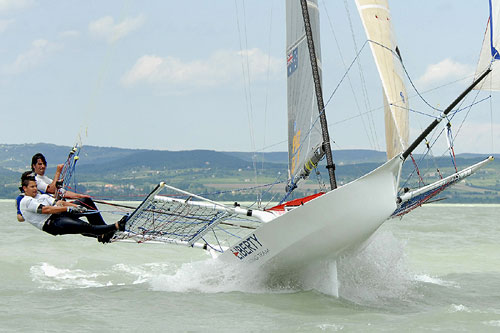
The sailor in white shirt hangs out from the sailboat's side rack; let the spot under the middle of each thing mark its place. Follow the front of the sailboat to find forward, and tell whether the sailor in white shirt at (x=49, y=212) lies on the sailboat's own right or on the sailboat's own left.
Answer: on the sailboat's own right
